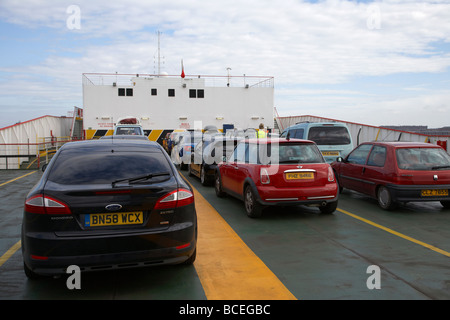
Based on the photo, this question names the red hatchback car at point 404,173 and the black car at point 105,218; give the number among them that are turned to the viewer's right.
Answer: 0

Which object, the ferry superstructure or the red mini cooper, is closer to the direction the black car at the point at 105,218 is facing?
the ferry superstructure

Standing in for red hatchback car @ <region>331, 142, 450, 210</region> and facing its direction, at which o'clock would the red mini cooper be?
The red mini cooper is roughly at 9 o'clock from the red hatchback car.

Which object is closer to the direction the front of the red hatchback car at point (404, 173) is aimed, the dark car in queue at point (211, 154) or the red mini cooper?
the dark car in queue

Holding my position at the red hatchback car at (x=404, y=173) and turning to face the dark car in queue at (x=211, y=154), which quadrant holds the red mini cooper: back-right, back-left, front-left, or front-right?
front-left

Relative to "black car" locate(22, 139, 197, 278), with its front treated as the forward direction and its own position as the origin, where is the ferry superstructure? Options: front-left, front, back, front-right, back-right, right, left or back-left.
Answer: front

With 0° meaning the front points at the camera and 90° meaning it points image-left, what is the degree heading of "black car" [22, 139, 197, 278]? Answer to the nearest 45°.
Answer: approximately 180°

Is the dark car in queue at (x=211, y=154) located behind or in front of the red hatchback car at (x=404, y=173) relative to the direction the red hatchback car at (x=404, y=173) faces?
in front

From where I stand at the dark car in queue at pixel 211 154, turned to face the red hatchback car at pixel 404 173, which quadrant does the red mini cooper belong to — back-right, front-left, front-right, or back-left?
front-right

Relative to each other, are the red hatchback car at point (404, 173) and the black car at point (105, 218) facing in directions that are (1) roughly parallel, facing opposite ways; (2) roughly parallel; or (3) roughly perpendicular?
roughly parallel

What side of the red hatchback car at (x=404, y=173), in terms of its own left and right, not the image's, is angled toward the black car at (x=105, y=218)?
left

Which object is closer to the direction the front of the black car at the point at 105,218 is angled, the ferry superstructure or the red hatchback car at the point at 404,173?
the ferry superstructure

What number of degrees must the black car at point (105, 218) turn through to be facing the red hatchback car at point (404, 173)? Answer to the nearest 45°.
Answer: approximately 45° to its right

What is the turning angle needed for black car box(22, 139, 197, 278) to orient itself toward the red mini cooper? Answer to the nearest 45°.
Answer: approximately 45° to its right

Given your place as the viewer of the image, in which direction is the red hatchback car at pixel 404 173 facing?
facing away from the viewer and to the left of the viewer

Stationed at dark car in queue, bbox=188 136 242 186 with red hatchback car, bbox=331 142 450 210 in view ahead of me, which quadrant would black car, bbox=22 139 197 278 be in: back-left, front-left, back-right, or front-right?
front-right
